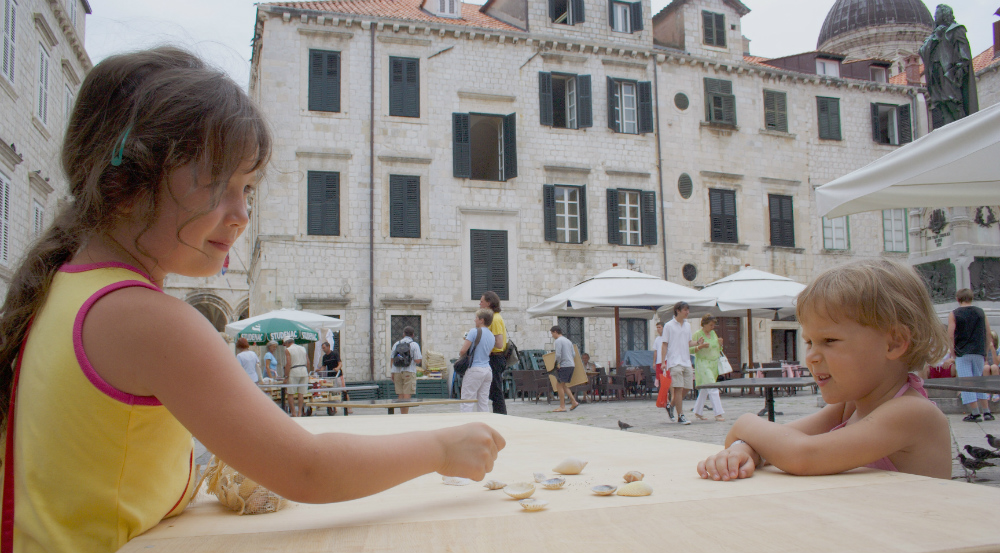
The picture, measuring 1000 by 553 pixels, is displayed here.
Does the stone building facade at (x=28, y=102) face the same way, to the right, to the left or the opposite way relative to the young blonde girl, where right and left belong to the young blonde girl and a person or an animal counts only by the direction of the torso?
the opposite way

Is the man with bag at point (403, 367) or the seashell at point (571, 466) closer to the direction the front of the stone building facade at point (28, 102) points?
the man with bag

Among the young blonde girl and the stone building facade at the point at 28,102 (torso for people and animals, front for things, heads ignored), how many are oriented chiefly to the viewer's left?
1

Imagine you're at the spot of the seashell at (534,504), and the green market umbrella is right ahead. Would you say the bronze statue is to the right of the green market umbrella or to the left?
right

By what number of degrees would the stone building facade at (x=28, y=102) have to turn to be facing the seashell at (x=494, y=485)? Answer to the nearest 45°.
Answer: approximately 45° to its right

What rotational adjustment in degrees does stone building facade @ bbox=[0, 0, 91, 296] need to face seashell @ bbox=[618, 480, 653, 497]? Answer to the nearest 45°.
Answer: approximately 45° to its right

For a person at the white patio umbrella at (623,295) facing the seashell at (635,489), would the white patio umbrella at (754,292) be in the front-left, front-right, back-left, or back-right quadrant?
back-left

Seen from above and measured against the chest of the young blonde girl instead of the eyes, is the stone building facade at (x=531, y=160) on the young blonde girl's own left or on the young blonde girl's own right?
on the young blonde girl's own right

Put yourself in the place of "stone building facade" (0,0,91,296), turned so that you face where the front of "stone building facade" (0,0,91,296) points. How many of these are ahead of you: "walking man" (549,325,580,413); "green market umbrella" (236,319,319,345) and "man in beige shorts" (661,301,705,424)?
3

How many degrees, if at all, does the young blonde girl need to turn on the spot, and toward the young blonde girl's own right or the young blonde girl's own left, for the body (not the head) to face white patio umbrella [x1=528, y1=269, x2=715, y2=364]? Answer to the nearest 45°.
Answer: approximately 90° to the young blonde girl's own right

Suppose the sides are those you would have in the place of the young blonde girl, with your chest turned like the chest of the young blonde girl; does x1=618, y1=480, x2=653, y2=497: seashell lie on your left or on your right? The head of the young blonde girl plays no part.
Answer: on your left

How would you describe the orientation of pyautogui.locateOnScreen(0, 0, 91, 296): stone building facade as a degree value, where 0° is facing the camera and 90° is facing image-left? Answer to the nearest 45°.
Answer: approximately 315°

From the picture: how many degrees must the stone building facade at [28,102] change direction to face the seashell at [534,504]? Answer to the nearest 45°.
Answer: approximately 45° to its right

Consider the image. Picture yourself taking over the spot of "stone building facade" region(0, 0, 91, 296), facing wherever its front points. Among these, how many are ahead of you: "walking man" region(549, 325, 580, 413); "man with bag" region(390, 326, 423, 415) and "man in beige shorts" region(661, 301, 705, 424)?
3

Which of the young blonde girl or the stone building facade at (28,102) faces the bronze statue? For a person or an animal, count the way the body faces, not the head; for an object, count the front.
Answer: the stone building facade
